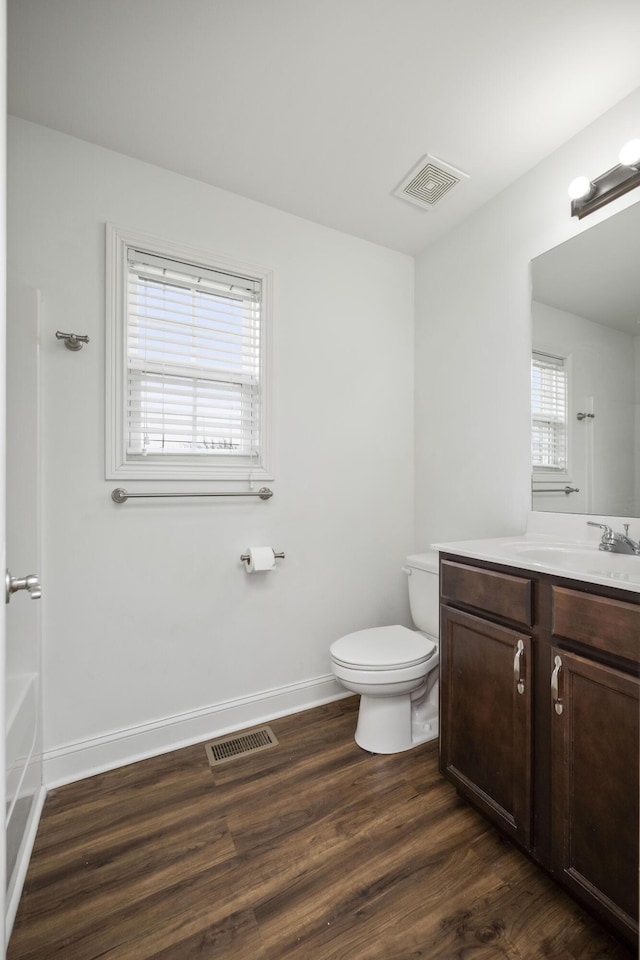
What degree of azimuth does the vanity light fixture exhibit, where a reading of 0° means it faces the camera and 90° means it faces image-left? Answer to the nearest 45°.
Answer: approximately 45°

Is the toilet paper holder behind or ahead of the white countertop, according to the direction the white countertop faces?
ahead

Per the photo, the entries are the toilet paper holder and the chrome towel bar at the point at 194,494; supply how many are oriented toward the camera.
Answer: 2

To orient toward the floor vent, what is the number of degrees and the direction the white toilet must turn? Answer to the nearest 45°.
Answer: approximately 45° to its right

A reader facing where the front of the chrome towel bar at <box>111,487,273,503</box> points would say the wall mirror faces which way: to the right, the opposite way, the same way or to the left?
to the right

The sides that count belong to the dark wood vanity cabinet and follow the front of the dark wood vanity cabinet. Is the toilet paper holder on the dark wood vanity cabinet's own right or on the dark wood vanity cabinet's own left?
on the dark wood vanity cabinet's own right

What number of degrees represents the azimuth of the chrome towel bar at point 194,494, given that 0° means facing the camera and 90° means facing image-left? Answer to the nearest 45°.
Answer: approximately 0°

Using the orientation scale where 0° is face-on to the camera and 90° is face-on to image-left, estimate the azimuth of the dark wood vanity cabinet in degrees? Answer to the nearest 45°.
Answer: approximately 45°

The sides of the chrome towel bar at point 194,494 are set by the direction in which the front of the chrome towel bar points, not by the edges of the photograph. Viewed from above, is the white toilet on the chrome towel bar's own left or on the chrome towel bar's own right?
on the chrome towel bar's own left

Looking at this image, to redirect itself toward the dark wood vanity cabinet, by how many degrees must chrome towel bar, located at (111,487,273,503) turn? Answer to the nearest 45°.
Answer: approximately 45° to its left

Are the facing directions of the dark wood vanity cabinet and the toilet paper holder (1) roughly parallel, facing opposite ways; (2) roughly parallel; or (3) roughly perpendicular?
roughly perpendicular

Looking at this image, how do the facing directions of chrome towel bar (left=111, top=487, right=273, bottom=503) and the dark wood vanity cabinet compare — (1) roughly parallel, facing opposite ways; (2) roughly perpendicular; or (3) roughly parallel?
roughly perpendicular

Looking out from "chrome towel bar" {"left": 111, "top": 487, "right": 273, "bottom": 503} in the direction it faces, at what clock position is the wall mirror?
The wall mirror is roughly at 10 o'clock from the chrome towel bar.

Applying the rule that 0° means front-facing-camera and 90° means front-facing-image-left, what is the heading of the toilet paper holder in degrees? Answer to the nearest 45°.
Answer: approximately 0°
